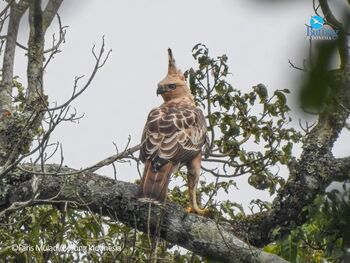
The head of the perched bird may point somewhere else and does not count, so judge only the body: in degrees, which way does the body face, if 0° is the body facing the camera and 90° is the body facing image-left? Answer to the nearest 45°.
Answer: approximately 225°

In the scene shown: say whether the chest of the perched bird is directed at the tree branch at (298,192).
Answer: no

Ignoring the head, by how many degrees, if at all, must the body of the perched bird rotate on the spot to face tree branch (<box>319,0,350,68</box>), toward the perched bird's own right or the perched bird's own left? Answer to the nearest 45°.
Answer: approximately 135° to the perched bird's own right
